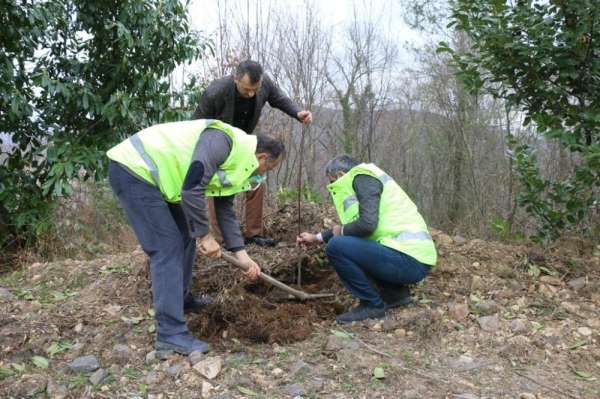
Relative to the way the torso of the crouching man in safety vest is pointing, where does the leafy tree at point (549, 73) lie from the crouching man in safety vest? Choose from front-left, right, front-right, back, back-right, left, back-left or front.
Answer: back-right

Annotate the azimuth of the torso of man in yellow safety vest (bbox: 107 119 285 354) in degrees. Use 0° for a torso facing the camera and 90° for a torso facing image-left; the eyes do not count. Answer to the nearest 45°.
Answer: approximately 270°

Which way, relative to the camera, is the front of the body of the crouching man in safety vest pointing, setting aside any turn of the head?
to the viewer's left

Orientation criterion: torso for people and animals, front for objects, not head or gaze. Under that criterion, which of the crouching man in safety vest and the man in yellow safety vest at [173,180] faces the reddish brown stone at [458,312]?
the man in yellow safety vest

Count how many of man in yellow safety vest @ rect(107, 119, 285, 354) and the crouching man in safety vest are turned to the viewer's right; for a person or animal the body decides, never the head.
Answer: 1

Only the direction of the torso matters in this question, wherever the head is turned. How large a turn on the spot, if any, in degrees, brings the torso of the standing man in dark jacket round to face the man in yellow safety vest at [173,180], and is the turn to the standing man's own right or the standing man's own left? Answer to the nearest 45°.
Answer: approximately 45° to the standing man's own right
